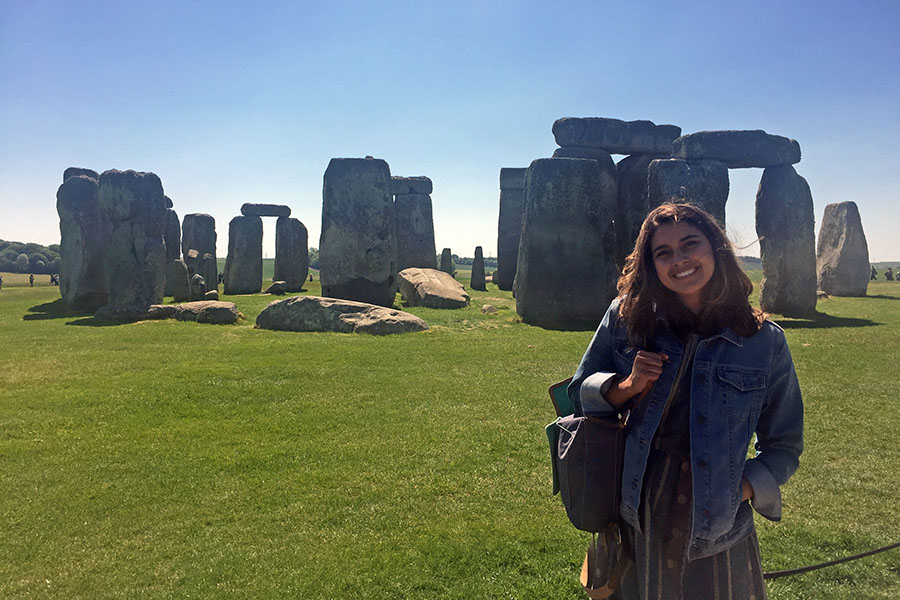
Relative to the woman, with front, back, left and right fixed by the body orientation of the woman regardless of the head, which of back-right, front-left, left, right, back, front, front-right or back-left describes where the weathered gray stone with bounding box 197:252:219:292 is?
back-right

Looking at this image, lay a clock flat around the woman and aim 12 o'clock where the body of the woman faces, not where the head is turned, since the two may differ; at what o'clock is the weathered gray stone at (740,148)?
The weathered gray stone is roughly at 6 o'clock from the woman.

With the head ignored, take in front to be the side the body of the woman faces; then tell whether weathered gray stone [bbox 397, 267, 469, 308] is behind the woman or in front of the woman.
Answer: behind

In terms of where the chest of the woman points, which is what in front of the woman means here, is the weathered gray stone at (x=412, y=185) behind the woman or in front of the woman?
behind

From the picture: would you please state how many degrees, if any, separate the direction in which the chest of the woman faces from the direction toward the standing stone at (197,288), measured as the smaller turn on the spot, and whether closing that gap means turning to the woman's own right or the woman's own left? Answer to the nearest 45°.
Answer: approximately 135° to the woman's own right

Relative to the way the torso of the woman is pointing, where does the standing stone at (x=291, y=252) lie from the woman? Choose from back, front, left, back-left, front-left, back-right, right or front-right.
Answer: back-right

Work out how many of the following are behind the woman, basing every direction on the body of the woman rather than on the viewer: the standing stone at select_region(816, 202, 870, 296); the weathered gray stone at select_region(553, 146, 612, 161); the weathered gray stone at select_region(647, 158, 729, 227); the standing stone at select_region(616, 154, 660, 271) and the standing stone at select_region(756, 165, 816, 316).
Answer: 5

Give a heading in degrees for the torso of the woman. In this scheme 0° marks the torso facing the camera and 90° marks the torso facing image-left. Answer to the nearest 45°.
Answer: approximately 0°

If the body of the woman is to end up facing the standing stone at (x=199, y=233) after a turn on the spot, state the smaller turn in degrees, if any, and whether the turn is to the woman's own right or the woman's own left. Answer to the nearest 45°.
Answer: approximately 135° to the woman's own right

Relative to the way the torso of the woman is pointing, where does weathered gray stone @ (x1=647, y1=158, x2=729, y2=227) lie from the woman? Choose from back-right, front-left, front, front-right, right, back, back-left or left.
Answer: back

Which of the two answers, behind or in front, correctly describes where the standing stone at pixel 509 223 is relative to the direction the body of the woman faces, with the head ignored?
behind

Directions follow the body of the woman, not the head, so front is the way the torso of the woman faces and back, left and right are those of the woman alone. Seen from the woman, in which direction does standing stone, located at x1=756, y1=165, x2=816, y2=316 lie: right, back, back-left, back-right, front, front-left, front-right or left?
back
